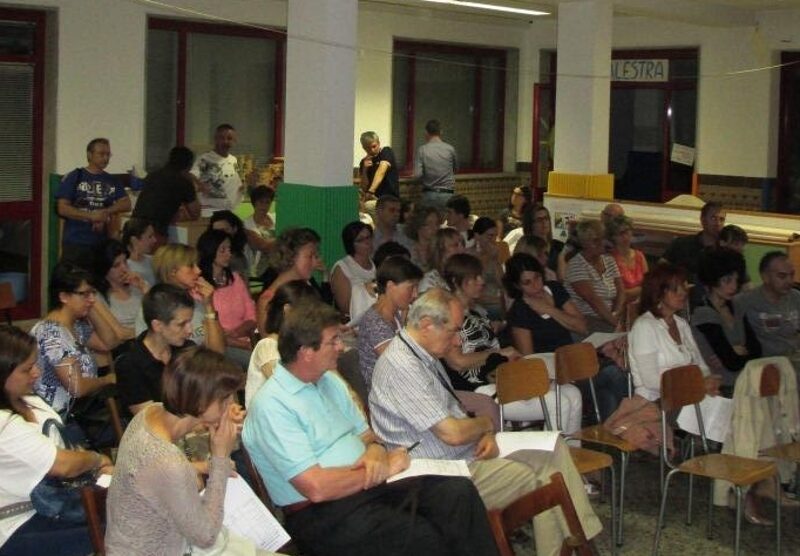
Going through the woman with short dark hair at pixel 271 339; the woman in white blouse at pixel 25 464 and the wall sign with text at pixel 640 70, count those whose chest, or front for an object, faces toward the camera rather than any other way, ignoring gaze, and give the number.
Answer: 1

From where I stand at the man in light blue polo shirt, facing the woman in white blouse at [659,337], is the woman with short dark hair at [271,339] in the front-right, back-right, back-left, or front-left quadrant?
front-left

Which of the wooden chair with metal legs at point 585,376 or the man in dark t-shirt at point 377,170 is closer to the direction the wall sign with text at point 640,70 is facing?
the wooden chair with metal legs

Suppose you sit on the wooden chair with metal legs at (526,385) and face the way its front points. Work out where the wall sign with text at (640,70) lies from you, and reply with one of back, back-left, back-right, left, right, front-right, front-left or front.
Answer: back-left

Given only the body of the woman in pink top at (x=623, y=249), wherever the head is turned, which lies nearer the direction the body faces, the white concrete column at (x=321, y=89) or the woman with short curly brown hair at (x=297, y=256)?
the woman with short curly brown hair

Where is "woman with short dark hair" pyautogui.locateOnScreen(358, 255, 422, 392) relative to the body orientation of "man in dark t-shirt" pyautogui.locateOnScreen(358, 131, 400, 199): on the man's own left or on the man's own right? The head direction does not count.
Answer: on the man's own left

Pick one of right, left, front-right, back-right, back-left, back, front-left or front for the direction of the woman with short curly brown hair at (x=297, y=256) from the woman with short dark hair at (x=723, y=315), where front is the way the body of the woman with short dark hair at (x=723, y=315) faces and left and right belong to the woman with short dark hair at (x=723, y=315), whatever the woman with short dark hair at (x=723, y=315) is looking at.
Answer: back-right

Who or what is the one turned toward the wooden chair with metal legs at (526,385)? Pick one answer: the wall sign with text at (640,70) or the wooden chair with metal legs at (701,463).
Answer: the wall sign with text

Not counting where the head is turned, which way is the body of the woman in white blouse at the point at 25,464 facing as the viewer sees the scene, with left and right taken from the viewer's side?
facing to the right of the viewer

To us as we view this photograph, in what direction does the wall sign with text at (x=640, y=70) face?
facing the viewer

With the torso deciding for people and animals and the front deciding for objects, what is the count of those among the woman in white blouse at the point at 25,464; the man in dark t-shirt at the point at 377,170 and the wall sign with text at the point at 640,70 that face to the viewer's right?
1

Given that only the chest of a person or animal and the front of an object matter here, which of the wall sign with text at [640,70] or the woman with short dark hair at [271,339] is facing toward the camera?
the wall sign with text
